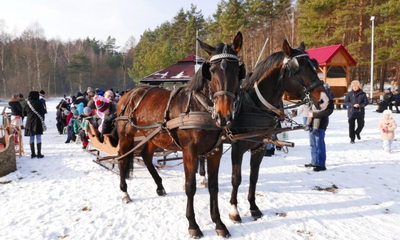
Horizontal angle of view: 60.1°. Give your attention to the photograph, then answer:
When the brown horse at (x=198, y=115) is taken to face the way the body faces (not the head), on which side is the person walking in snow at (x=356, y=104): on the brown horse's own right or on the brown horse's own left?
on the brown horse's own left

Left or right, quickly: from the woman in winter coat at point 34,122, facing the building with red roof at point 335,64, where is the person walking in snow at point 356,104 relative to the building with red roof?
right

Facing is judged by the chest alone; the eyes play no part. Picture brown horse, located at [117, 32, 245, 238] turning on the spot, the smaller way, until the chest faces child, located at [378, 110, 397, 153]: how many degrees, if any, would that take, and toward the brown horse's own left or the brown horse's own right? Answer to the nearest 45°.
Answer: approximately 90° to the brown horse's own left

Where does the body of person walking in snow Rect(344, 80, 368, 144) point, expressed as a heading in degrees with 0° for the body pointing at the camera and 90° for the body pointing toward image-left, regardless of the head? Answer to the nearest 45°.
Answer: approximately 0°

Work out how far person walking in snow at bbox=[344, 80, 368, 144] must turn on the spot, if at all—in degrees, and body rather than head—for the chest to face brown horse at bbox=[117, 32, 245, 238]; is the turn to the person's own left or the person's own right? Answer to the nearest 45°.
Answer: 0° — they already face it

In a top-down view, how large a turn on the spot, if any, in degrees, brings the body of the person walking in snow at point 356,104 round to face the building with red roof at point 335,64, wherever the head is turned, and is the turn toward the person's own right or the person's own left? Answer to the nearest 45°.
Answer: approximately 180°

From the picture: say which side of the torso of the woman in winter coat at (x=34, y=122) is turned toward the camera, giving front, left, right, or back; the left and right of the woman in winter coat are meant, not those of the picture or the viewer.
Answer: back
